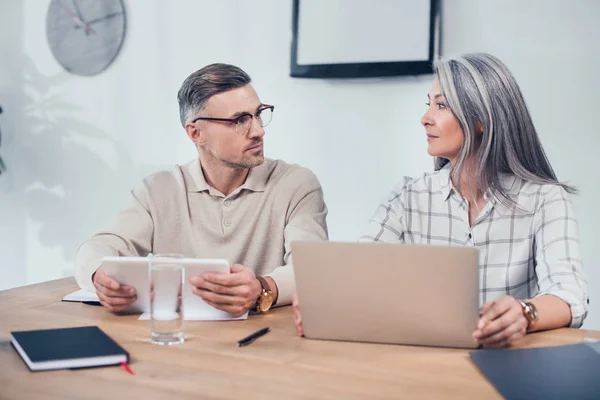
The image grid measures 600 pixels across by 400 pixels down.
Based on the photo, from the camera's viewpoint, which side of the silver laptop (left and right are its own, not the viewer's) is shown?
back

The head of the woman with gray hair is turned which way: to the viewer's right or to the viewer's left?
to the viewer's left

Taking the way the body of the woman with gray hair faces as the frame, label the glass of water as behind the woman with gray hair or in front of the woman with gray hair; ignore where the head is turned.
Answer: in front

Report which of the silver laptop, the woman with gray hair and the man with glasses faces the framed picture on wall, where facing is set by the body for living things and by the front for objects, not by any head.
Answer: the silver laptop

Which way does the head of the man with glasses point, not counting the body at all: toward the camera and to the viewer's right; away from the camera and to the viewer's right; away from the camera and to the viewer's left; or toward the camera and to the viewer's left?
toward the camera and to the viewer's right

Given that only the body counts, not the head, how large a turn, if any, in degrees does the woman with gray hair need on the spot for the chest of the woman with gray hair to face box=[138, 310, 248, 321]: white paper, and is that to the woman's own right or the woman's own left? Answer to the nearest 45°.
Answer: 0° — they already face it

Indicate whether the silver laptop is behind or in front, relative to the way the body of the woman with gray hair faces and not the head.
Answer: in front

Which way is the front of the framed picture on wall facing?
toward the camera

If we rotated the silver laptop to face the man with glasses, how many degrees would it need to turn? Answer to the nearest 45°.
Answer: approximately 45° to its left

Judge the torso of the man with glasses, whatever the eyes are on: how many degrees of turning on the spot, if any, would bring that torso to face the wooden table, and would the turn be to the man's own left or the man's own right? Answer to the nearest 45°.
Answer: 0° — they already face it

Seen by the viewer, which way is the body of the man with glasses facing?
toward the camera

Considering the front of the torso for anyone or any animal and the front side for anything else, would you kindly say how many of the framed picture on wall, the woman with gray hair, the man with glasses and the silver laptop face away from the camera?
1

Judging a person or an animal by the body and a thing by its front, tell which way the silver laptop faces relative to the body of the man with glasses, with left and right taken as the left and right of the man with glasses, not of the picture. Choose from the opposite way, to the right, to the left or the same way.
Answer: the opposite way

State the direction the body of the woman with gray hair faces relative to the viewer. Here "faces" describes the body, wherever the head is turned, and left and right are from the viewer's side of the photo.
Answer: facing the viewer and to the left of the viewer
